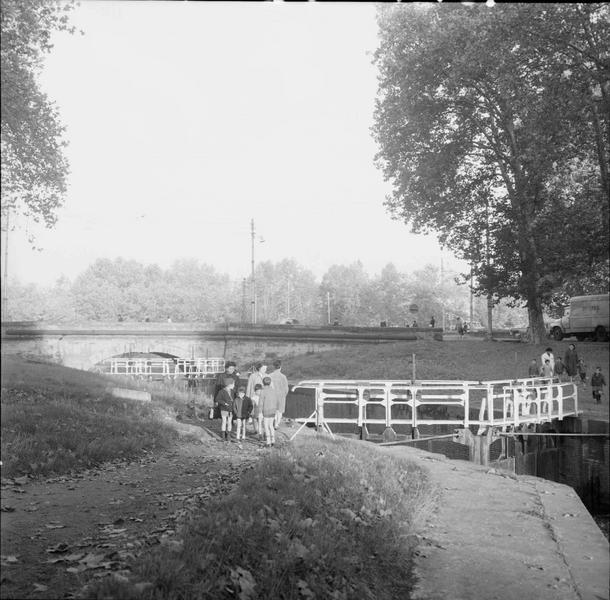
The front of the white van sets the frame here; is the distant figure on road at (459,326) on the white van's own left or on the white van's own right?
on the white van's own right

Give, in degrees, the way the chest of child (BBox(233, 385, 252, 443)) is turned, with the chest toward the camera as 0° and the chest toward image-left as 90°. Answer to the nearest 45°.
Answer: approximately 0°

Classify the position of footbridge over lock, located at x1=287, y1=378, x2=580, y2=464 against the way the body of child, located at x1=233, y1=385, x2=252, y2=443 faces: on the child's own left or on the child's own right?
on the child's own left

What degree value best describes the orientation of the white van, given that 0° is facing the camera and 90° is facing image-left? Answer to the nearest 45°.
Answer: approximately 90°

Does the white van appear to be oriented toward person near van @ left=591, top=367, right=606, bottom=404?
no
